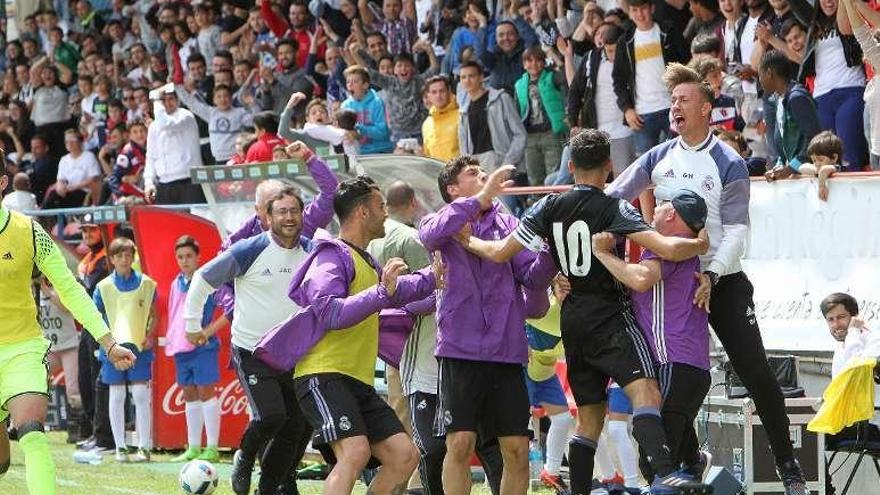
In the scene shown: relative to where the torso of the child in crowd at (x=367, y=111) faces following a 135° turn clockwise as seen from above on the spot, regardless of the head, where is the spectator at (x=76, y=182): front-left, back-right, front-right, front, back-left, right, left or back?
front-left

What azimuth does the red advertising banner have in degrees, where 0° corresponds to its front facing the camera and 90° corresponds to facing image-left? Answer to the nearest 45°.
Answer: approximately 0°

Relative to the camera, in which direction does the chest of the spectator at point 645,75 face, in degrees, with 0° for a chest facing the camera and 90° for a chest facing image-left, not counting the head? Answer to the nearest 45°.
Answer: approximately 0°

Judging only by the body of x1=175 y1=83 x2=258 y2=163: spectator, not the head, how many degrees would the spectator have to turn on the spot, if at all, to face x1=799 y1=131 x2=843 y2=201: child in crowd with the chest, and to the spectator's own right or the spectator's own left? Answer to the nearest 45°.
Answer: approximately 45° to the spectator's own left

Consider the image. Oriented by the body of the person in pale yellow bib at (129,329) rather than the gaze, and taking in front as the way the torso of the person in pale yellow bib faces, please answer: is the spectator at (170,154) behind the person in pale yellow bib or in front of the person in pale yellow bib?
behind
